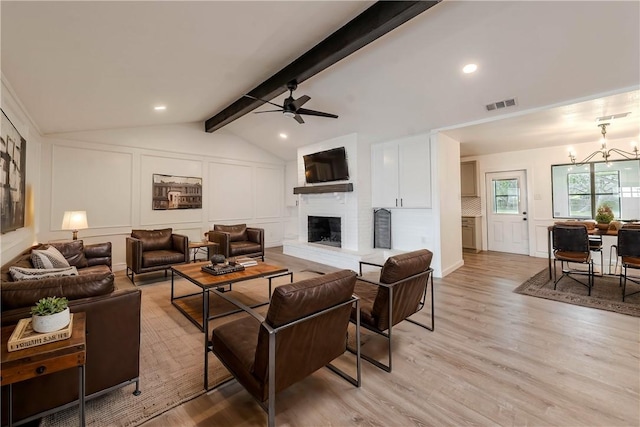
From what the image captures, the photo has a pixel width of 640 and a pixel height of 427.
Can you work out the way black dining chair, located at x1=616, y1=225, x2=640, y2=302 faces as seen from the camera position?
facing away from the viewer

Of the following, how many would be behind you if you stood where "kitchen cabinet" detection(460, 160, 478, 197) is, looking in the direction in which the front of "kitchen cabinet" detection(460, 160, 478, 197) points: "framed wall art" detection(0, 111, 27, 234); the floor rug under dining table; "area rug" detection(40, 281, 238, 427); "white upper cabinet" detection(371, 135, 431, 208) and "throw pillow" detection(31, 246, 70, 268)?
0

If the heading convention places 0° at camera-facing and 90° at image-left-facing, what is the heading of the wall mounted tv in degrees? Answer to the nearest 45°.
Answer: approximately 45°

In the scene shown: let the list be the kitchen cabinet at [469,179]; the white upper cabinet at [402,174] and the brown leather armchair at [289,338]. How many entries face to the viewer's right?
0

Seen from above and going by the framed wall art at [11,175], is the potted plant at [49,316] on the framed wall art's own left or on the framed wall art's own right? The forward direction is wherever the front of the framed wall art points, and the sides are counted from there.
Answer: on the framed wall art's own right

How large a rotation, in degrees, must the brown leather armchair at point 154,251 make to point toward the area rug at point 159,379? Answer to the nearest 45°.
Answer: approximately 45° to its right

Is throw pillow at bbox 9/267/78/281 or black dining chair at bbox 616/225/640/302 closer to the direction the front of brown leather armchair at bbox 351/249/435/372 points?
the throw pillow

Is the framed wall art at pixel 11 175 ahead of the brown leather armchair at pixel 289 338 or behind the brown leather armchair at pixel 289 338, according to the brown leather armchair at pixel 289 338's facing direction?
ahead

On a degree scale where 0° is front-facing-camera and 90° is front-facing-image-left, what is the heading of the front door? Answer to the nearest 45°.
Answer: approximately 0°

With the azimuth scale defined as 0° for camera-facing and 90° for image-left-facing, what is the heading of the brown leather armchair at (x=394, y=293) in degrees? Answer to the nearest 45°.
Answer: approximately 135°

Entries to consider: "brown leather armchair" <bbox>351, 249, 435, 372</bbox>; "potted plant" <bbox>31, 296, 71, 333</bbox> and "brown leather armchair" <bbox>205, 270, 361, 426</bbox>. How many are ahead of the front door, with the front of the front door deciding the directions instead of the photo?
3

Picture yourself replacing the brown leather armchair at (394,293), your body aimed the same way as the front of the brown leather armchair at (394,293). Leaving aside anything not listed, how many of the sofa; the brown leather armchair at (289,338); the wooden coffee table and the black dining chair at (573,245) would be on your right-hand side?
1

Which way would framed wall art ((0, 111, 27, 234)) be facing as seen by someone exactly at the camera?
facing to the right of the viewer
